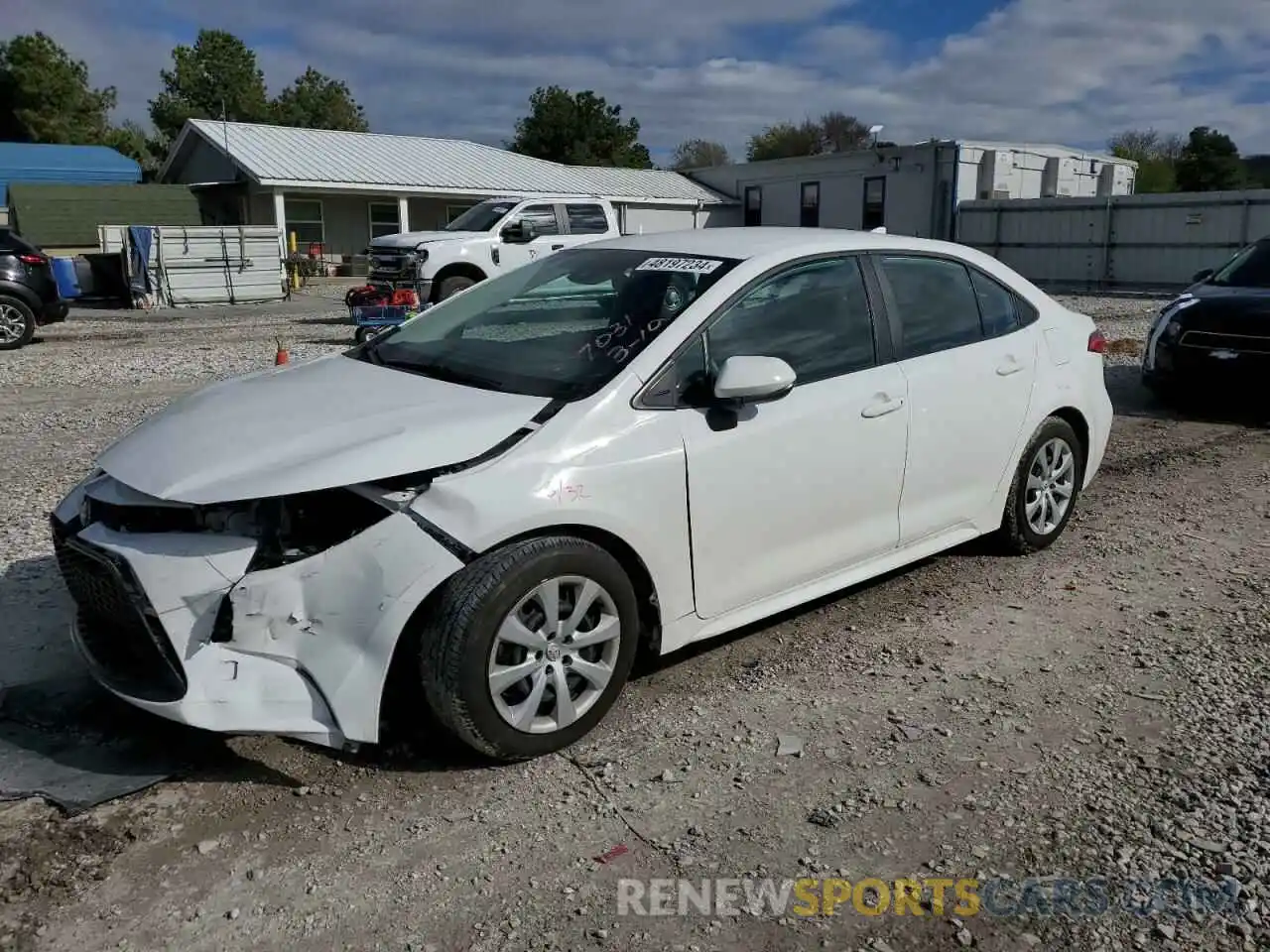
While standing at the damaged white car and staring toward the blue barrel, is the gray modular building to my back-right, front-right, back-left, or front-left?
front-right

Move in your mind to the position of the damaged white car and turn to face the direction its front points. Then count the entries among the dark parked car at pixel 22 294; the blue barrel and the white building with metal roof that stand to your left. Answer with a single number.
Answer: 0

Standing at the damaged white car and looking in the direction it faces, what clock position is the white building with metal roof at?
The white building with metal roof is roughly at 4 o'clock from the damaged white car.

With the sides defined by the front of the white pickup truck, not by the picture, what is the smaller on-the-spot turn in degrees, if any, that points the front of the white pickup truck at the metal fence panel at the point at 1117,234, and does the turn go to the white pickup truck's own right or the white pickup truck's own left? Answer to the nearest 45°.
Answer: approximately 180°

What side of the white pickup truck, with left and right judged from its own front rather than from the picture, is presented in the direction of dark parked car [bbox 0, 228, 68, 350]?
front

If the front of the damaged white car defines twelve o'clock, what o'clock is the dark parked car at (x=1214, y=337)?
The dark parked car is roughly at 6 o'clock from the damaged white car.

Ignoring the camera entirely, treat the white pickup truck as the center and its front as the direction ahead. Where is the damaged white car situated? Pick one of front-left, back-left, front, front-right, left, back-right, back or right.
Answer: front-left

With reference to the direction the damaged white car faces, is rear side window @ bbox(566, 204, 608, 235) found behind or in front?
behind

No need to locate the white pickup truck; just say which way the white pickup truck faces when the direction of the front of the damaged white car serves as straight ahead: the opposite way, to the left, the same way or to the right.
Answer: the same way

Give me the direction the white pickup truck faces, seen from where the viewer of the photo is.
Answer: facing the viewer and to the left of the viewer

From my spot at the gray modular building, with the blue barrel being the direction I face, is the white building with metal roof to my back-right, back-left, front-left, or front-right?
front-right

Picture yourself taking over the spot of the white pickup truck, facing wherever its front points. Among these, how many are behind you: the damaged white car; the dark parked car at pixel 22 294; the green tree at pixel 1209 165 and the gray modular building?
2

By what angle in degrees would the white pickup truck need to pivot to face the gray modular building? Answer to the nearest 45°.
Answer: approximately 180°

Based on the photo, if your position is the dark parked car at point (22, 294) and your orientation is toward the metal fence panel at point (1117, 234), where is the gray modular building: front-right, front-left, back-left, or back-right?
front-left

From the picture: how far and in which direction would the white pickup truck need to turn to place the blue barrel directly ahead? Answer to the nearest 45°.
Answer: approximately 90° to its right

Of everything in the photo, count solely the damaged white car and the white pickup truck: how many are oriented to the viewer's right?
0

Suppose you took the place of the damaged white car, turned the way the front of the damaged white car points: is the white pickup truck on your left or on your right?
on your right

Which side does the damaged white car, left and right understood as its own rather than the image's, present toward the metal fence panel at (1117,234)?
back
